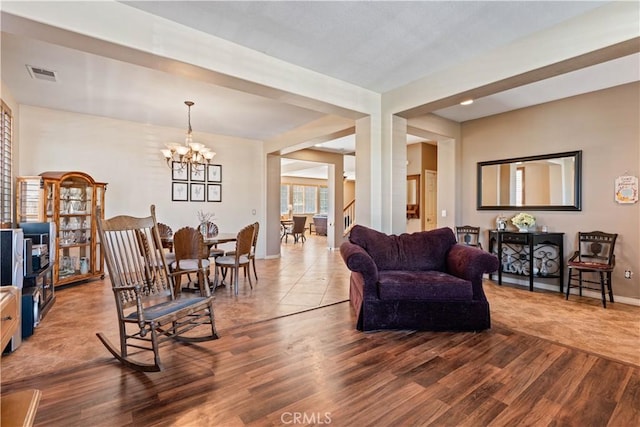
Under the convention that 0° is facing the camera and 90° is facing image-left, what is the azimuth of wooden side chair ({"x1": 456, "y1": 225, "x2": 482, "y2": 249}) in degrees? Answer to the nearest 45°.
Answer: approximately 0°

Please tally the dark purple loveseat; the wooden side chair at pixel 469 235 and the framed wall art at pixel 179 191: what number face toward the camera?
3

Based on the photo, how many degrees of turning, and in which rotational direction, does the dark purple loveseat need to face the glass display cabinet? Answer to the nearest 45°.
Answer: approximately 90° to its right

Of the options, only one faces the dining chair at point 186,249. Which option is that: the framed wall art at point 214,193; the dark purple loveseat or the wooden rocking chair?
the framed wall art

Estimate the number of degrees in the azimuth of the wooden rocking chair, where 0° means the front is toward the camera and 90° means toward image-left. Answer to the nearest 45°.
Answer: approximately 315°

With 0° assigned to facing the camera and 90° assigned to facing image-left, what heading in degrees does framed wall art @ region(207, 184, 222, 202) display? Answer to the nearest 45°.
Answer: approximately 0°

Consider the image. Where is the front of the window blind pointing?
to the viewer's right

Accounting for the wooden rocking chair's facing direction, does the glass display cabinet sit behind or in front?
behind

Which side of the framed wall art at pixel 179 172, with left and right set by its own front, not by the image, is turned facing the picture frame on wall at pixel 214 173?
left

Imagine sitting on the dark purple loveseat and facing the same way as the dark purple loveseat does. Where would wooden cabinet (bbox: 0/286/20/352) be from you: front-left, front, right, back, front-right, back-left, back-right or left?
front-right

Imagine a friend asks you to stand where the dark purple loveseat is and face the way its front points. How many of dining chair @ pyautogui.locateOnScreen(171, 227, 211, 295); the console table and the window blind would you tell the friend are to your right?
2

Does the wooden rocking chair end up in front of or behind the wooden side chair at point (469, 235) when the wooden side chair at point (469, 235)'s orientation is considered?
in front
